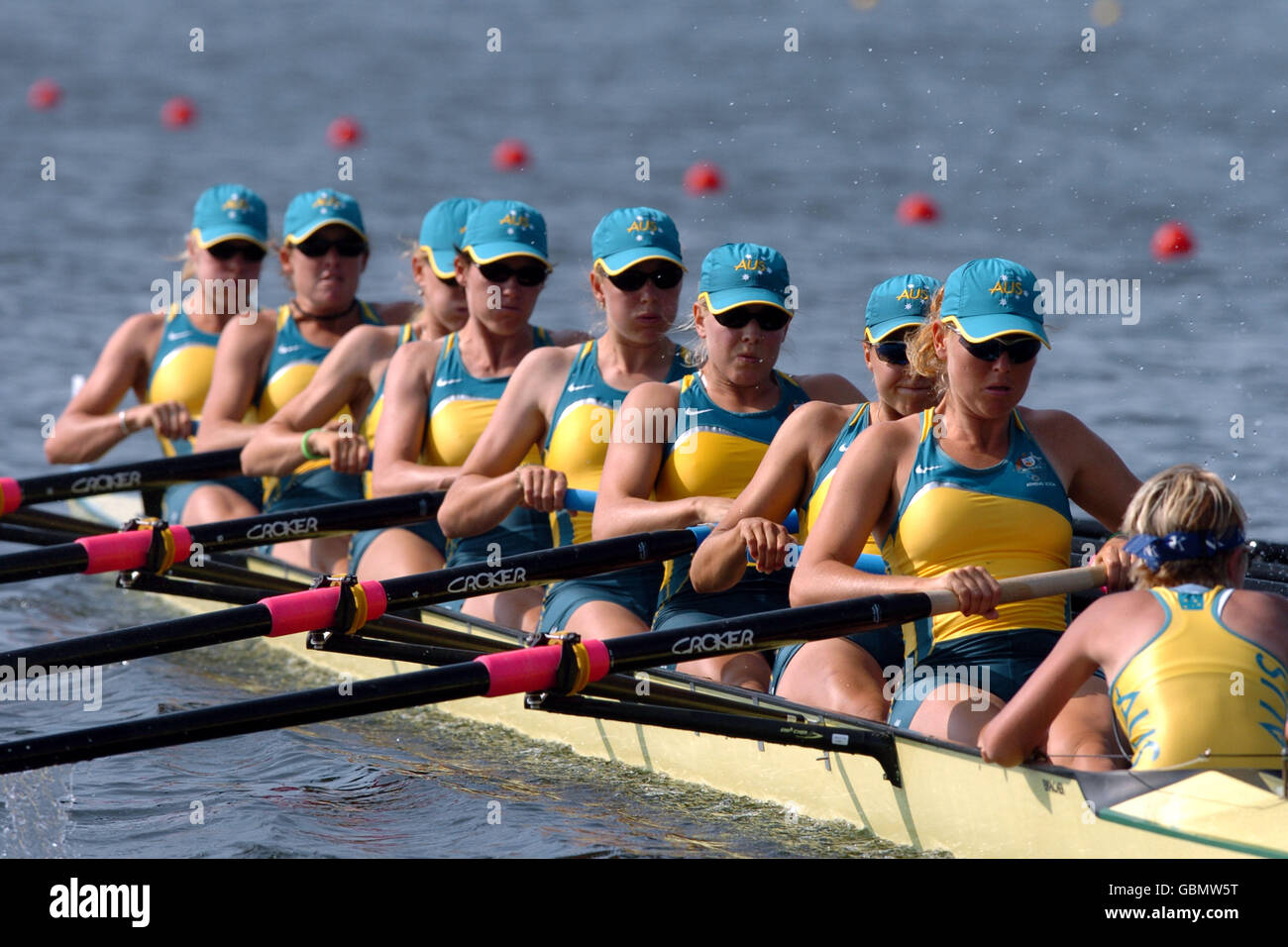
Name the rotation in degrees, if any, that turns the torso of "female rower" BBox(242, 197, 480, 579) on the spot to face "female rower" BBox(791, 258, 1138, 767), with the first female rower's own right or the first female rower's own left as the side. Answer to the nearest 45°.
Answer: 0° — they already face them

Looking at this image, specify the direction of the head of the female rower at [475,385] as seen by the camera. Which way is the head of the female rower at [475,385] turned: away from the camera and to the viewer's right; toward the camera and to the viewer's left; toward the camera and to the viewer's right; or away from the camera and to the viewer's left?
toward the camera and to the viewer's right

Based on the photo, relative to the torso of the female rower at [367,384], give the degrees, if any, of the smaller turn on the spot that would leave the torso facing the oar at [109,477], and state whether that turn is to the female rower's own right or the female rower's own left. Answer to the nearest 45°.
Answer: approximately 135° to the female rower's own right

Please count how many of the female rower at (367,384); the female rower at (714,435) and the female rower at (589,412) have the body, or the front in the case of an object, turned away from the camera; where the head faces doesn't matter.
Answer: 0

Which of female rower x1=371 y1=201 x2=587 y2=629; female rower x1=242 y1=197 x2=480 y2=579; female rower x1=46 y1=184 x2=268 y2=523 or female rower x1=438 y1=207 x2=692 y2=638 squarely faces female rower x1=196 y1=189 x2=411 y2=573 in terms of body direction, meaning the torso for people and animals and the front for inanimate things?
female rower x1=46 y1=184 x2=268 y2=523

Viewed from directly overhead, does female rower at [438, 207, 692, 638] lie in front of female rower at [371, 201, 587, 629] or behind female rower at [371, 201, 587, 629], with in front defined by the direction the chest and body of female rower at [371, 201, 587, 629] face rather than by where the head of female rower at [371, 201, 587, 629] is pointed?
in front

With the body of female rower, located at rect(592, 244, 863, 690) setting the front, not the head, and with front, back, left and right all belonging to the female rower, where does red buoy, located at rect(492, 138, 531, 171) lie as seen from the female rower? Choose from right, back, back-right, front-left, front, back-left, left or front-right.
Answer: back-left

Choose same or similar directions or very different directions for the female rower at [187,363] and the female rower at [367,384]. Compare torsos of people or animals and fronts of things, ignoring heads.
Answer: same or similar directions

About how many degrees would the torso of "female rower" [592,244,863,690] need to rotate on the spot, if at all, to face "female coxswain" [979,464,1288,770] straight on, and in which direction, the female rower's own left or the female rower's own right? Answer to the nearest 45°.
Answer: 0° — they already face them

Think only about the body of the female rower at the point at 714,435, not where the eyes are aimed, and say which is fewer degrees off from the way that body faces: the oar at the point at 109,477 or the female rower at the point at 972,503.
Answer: the female rower

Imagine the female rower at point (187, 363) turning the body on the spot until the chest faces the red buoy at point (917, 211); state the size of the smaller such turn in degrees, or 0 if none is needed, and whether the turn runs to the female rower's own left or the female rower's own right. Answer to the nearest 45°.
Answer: approximately 90° to the female rower's own left

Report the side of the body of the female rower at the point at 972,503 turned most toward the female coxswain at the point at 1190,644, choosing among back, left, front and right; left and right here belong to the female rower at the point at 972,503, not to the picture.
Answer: front

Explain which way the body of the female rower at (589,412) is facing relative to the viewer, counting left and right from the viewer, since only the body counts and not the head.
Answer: facing the viewer and to the right of the viewer

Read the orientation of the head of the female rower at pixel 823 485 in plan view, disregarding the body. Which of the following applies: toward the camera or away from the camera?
toward the camera

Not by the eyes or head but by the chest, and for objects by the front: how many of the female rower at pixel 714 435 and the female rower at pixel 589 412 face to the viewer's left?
0
